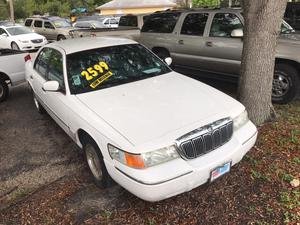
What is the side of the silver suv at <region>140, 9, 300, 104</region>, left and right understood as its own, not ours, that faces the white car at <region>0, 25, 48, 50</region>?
back

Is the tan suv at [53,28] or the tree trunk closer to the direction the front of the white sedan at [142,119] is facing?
the tree trunk

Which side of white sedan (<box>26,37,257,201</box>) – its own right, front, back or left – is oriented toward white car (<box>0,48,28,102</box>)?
back

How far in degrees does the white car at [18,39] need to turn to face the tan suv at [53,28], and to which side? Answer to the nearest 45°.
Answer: approximately 90° to its left

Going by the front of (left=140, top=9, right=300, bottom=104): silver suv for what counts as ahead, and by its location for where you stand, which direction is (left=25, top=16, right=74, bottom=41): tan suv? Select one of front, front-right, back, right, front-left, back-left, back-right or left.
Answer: back

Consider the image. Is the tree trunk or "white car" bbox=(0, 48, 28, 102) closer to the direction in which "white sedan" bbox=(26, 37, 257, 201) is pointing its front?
the tree trunk

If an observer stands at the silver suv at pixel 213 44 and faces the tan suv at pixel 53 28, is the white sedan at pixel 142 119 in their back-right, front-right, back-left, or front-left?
back-left
